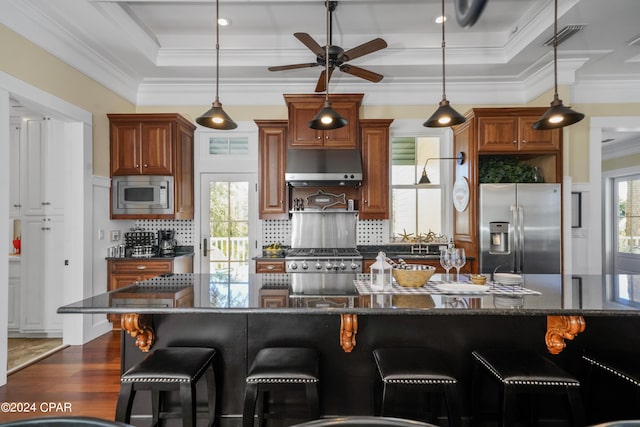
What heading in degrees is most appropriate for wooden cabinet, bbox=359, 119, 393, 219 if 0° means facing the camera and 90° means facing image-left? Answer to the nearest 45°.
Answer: approximately 0°

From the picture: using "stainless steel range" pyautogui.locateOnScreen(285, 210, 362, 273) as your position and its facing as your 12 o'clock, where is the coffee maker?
The coffee maker is roughly at 3 o'clock from the stainless steel range.

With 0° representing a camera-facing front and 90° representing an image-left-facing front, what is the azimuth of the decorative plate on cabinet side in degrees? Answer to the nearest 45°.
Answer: approximately 45°

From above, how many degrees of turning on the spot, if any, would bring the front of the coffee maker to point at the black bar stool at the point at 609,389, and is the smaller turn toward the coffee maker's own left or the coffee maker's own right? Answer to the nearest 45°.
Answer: approximately 45° to the coffee maker's own left

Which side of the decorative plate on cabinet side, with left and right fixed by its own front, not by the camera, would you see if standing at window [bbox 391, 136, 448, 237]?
front

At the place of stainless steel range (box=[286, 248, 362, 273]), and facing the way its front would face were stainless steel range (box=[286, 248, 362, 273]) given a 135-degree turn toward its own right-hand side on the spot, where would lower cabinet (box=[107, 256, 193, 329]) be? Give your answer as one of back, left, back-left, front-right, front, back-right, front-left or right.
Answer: front-left

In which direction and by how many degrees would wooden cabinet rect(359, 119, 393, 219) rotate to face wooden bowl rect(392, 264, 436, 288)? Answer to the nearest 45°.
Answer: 0° — it already faces it
